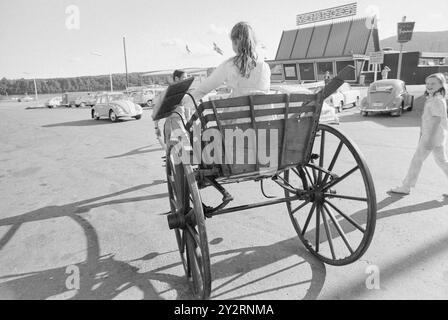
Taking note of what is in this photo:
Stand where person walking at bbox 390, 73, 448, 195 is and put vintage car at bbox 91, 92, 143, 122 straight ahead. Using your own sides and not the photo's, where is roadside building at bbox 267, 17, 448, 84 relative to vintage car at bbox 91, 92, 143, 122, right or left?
right

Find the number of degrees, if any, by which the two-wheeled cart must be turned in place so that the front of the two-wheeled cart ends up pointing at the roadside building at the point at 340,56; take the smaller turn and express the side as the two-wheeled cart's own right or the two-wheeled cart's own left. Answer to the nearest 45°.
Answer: approximately 45° to the two-wheeled cart's own right

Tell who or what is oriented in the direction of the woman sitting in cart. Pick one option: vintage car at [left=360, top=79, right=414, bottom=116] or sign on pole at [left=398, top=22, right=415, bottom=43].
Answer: the sign on pole

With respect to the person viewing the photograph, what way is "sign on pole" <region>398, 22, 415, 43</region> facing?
facing the viewer

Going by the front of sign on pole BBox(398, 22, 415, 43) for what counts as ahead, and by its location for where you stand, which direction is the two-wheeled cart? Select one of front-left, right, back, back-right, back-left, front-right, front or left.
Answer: front

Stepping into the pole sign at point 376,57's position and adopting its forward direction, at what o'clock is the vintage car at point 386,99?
The vintage car is roughly at 12 o'clock from the pole sign.

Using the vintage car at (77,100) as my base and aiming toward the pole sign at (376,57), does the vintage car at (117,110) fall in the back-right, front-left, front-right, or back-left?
front-right

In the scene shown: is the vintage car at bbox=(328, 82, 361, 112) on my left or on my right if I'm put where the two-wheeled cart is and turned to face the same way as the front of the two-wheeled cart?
on my right

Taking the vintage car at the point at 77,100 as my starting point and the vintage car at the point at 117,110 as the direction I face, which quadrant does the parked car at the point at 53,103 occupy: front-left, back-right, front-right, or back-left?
back-right

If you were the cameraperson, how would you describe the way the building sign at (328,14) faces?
facing the viewer and to the left of the viewer

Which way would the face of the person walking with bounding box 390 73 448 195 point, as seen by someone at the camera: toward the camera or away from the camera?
toward the camera

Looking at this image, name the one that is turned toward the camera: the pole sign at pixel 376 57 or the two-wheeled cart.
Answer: the pole sign

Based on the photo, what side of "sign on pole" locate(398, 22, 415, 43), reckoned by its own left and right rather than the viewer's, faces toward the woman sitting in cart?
front

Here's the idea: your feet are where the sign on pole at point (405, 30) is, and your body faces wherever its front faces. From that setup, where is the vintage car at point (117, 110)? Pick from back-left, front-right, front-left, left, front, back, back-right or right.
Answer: front-right

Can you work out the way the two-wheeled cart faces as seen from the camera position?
facing away from the viewer and to the left of the viewer
